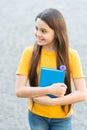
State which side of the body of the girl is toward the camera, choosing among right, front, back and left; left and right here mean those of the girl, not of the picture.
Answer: front

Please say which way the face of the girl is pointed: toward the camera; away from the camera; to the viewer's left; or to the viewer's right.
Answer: to the viewer's left
